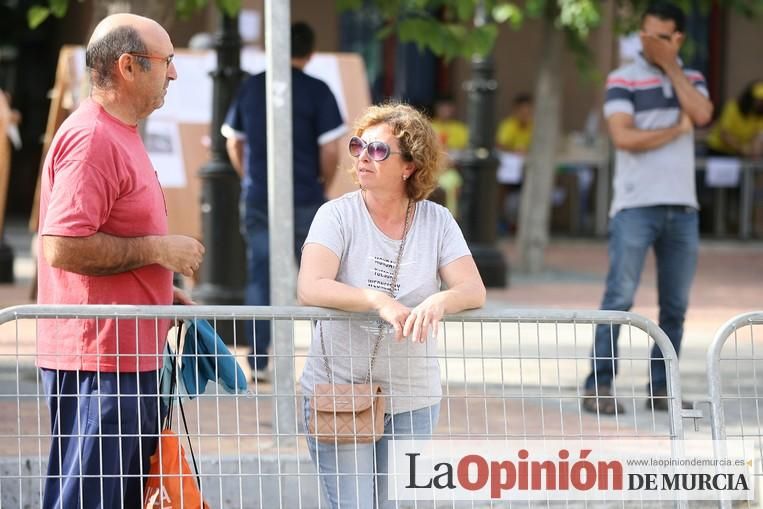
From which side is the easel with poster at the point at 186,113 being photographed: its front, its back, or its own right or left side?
front

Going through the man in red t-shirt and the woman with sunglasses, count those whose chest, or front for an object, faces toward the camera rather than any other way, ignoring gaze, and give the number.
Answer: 1

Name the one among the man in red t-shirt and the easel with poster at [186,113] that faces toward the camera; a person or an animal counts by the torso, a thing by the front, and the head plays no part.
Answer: the easel with poster

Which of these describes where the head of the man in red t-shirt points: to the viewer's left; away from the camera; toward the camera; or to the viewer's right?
to the viewer's right

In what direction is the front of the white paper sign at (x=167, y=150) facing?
toward the camera

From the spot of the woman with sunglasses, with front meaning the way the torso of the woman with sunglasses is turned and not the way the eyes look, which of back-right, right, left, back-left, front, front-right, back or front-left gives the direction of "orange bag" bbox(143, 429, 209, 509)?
right

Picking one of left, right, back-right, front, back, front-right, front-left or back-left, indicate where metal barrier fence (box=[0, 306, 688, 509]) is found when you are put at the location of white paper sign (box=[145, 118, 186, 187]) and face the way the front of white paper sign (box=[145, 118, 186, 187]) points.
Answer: front

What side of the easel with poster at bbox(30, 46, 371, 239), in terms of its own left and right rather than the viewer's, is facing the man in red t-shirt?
front

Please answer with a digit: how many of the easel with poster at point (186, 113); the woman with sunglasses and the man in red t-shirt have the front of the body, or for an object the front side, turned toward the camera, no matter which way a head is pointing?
2

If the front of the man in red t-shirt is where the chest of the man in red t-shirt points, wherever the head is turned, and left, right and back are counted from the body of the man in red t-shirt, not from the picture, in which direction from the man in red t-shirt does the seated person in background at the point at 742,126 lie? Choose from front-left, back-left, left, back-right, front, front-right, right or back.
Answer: front-left

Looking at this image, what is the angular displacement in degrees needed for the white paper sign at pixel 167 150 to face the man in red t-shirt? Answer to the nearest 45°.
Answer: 0° — it already faces them

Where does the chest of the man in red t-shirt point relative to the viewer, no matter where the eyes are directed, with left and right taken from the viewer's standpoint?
facing to the right of the viewer

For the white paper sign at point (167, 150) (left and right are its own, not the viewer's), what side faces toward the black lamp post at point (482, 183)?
left

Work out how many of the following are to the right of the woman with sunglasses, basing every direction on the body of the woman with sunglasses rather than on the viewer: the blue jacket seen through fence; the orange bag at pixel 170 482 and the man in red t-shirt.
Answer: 3

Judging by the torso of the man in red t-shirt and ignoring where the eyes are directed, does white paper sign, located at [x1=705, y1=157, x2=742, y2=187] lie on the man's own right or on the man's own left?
on the man's own left

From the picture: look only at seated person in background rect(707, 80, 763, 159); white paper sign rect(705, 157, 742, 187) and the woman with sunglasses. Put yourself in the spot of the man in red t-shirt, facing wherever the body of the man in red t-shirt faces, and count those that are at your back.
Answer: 0

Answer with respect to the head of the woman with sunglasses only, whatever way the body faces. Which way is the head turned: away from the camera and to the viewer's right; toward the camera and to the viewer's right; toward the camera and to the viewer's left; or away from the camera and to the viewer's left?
toward the camera and to the viewer's left

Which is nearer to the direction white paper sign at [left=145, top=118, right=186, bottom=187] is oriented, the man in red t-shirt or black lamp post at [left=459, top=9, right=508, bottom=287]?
the man in red t-shirt

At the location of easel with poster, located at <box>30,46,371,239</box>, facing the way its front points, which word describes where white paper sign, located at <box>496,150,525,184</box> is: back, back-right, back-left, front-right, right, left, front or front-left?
back-left
